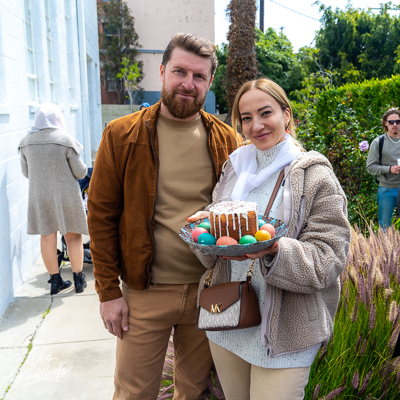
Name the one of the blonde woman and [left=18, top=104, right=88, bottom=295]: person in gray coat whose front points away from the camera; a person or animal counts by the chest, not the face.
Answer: the person in gray coat

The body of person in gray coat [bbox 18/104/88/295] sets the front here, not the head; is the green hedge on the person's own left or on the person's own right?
on the person's own right

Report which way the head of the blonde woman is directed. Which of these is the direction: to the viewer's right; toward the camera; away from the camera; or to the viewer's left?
toward the camera

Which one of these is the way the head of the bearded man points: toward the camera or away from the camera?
toward the camera

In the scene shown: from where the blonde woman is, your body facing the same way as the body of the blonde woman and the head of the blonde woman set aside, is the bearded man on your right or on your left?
on your right

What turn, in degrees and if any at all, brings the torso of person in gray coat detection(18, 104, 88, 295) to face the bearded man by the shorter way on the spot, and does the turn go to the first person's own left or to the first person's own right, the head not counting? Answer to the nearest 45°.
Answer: approximately 180°

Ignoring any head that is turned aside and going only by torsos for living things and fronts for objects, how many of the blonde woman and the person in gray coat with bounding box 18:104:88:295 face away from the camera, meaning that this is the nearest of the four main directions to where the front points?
1

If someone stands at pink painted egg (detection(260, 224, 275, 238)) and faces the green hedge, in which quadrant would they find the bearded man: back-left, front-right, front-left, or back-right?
front-left

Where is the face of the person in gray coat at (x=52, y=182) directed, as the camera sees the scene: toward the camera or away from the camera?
away from the camera

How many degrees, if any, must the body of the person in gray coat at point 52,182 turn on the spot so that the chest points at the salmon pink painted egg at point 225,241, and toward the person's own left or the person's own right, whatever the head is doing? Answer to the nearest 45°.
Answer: approximately 180°

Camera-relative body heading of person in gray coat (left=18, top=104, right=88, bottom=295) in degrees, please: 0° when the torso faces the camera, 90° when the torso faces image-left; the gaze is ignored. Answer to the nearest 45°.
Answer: approximately 180°

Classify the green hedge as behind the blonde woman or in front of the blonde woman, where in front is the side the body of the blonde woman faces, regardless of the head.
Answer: behind

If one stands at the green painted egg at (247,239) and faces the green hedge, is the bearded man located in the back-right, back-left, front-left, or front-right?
front-left

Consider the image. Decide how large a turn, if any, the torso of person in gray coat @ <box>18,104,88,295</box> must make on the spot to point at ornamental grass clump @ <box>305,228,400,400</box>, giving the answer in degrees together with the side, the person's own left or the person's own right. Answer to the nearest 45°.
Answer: approximately 135° to the person's own right
